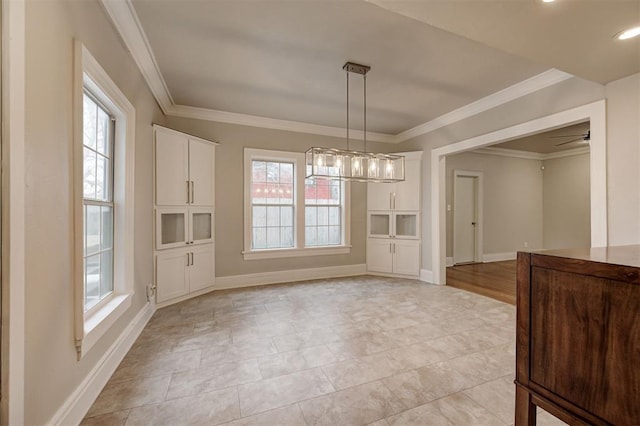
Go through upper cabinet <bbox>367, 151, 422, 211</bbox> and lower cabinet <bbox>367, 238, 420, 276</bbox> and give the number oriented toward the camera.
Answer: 2

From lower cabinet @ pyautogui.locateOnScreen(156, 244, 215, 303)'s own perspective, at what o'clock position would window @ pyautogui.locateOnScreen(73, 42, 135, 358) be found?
The window is roughly at 2 o'clock from the lower cabinet.

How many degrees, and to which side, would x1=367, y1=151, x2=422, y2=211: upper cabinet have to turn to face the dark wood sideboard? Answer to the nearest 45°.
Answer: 0° — it already faces it

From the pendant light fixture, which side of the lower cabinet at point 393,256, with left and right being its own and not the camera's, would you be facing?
front

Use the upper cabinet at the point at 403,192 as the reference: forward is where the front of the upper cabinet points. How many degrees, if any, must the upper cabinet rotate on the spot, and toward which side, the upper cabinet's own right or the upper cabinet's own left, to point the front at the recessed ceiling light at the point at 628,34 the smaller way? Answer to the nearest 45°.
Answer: approximately 45° to the upper cabinet's own left

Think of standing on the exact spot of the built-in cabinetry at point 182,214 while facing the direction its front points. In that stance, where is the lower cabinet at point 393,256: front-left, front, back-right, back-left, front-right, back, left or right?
front-left

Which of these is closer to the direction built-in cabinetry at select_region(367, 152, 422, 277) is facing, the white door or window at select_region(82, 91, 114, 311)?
the window

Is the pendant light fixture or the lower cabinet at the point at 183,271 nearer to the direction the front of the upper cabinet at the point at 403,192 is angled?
the pendant light fixture
